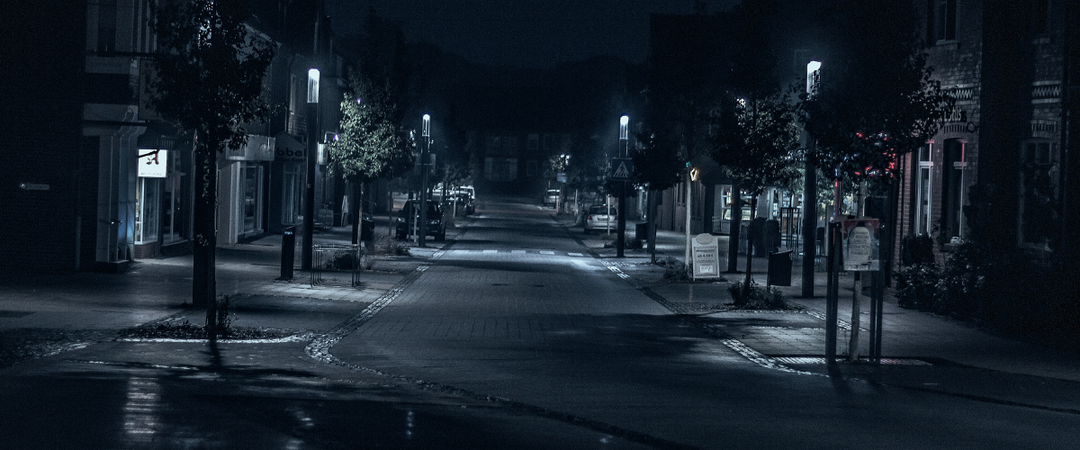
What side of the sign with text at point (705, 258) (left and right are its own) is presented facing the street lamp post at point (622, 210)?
back

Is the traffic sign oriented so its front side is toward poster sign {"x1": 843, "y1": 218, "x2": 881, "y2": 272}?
yes

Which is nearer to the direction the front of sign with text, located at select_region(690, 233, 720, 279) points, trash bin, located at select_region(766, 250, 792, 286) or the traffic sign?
the trash bin

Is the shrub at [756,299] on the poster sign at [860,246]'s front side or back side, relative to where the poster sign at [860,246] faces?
on the back side

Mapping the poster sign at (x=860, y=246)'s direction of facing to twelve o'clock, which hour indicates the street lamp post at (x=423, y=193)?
The street lamp post is roughly at 5 o'clock from the poster sign.

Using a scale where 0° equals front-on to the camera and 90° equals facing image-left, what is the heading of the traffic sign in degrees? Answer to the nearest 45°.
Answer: approximately 0°

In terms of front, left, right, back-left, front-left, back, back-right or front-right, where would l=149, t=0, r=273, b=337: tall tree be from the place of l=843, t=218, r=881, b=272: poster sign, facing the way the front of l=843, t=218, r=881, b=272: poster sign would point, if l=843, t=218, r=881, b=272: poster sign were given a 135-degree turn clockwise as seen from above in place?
front-left

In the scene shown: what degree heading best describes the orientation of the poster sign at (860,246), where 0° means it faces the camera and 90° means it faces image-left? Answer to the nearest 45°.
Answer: approximately 0°

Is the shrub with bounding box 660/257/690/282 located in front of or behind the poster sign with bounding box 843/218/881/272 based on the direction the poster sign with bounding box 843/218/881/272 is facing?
behind

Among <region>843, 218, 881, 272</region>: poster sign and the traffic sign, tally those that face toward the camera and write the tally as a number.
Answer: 2

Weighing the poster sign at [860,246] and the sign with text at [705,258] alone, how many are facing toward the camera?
2

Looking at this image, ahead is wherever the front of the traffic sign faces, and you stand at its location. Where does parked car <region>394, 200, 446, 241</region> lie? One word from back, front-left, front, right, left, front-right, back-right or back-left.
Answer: back-right
